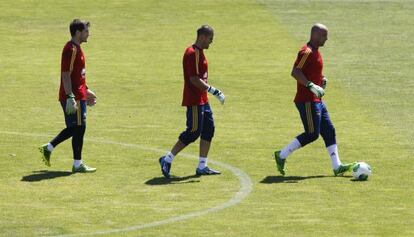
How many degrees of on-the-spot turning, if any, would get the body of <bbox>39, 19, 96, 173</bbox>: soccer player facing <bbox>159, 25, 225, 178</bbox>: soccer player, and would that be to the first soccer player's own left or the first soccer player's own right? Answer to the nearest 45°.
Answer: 0° — they already face them

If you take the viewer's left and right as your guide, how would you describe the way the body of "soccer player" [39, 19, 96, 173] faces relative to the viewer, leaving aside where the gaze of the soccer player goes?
facing to the right of the viewer

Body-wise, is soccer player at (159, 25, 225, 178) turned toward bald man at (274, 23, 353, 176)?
yes

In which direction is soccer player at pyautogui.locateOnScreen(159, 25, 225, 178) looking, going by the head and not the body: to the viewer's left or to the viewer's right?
to the viewer's right

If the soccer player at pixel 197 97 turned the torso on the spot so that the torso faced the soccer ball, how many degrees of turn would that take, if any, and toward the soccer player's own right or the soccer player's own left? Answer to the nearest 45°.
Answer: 0° — they already face it

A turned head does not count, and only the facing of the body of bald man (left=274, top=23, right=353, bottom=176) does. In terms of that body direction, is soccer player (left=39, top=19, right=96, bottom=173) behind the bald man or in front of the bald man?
behind

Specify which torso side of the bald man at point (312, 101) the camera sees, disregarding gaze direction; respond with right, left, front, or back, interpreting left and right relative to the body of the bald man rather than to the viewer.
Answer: right

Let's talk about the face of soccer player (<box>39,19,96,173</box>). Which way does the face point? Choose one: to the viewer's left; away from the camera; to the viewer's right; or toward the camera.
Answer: to the viewer's right

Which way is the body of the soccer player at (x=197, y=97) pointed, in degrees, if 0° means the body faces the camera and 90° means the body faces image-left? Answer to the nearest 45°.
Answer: approximately 270°
